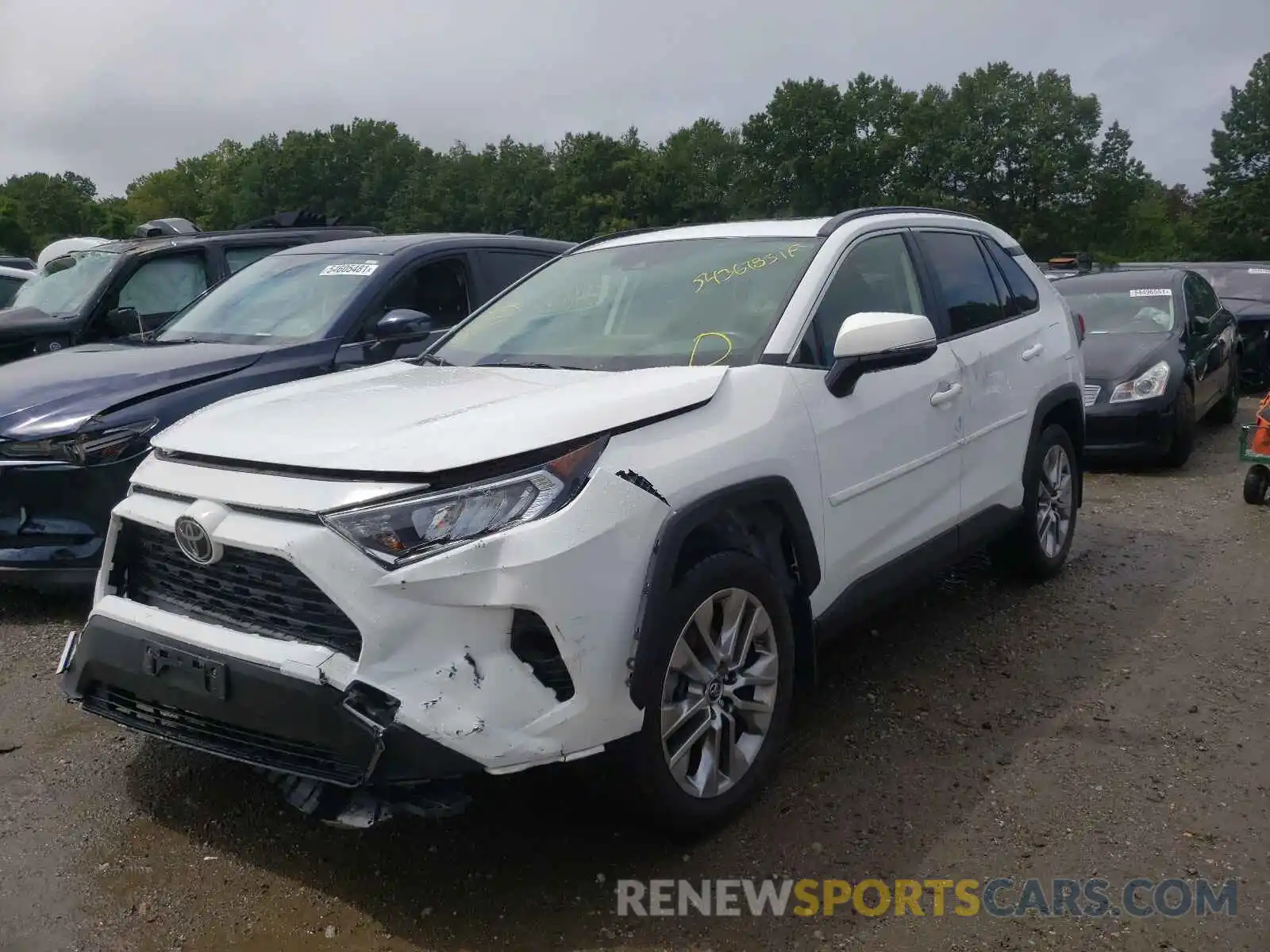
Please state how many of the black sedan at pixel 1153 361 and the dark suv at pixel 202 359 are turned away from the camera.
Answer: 0

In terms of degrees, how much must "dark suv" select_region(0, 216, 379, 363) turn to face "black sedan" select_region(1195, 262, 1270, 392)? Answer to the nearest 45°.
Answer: approximately 135° to its left

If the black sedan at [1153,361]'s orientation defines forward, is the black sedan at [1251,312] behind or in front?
behind

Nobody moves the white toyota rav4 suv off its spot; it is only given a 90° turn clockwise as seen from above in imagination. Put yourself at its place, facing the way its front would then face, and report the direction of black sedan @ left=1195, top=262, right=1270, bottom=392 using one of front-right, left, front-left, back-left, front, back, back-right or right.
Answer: right

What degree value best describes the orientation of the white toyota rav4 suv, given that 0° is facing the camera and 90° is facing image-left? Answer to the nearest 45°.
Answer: approximately 45°

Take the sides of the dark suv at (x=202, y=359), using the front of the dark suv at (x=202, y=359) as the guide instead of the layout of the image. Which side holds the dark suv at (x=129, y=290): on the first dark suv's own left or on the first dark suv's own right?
on the first dark suv's own right

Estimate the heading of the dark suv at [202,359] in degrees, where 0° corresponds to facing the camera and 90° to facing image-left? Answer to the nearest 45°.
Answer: approximately 45°

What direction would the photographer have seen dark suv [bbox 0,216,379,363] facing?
facing the viewer and to the left of the viewer

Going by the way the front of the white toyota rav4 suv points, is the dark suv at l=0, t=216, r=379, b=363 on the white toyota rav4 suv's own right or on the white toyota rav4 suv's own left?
on the white toyota rav4 suv's own right

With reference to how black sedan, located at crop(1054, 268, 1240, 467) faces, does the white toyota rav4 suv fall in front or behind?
in front

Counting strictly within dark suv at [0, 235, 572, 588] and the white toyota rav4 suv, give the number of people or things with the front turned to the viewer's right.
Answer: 0

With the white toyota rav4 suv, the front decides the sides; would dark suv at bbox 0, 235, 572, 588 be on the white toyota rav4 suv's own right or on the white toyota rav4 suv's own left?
on the white toyota rav4 suv's own right
